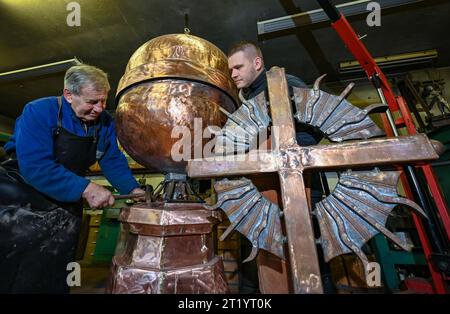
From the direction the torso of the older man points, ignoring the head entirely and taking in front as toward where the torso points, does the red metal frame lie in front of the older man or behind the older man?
in front

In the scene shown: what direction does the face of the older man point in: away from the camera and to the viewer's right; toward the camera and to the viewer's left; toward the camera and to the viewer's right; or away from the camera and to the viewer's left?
toward the camera and to the viewer's right
